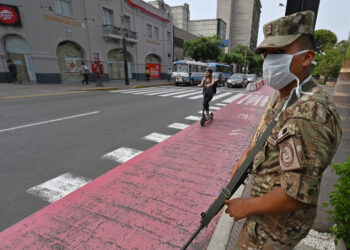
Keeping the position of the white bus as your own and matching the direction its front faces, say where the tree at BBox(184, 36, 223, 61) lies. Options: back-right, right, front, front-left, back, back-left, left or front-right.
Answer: back-right

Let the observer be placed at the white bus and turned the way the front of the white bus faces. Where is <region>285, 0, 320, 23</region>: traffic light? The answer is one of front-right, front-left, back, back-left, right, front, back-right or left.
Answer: front-left

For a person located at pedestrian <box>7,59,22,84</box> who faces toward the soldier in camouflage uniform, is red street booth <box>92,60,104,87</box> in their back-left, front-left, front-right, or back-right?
front-left

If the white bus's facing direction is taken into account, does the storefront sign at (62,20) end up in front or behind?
in front

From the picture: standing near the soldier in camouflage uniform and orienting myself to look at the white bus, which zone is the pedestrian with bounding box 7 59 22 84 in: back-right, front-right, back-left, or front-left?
front-left

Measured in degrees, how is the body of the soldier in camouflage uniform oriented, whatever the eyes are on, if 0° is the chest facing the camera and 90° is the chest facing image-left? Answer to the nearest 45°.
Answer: approximately 90°

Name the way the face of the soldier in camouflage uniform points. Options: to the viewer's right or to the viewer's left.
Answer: to the viewer's left

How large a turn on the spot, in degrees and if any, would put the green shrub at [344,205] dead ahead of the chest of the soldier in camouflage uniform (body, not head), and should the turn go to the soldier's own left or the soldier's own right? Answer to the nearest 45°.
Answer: approximately 135° to the soldier's own right

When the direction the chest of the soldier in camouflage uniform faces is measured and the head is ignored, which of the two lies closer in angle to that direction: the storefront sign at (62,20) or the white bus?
the storefront sign

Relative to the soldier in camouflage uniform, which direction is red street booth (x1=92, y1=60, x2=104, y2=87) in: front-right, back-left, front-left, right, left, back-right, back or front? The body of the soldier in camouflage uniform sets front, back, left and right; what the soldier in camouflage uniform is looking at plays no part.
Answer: front-right

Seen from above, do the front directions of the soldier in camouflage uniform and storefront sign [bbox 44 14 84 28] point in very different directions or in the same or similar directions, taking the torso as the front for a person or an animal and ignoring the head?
very different directions

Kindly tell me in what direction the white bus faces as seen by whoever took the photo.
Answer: facing the viewer and to the left of the viewer

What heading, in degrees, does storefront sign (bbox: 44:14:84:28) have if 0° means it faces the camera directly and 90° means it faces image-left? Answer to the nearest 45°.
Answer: approximately 315°

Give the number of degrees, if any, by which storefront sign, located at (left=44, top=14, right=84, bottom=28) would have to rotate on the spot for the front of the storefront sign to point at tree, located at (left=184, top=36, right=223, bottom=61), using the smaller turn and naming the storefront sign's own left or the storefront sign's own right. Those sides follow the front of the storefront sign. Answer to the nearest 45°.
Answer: approximately 45° to the storefront sign's own left

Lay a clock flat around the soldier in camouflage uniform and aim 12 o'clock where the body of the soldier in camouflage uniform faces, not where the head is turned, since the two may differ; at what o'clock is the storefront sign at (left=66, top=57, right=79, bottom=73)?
The storefront sign is roughly at 1 o'clock from the soldier in camouflage uniform.
